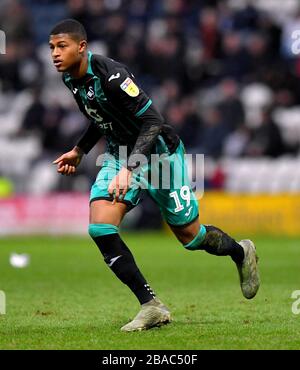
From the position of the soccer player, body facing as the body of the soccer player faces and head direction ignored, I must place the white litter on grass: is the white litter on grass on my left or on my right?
on my right

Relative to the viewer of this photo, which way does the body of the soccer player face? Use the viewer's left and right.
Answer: facing the viewer and to the left of the viewer
